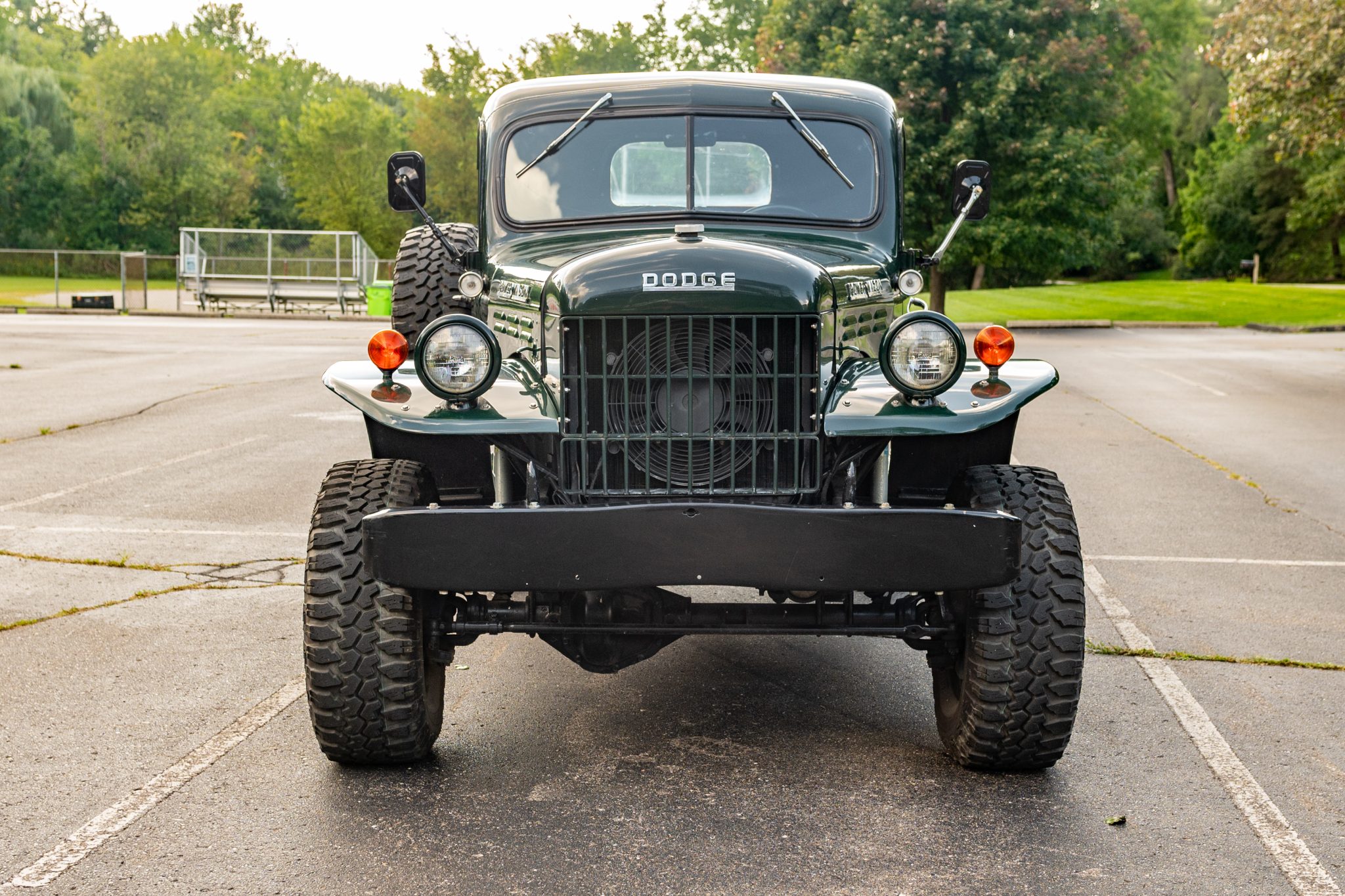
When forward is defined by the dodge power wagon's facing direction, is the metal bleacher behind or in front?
behind

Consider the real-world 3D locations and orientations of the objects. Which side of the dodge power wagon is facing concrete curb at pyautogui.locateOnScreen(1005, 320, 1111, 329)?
back

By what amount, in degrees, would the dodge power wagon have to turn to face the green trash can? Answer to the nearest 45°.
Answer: approximately 180°

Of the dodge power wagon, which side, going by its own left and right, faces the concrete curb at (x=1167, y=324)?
back

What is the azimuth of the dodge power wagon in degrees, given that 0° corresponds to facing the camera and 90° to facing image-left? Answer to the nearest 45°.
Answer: approximately 0°
